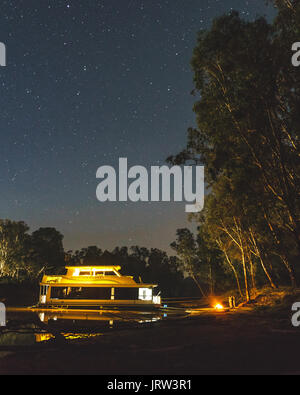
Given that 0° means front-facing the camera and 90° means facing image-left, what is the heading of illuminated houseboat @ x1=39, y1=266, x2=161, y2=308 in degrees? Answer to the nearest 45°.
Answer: approximately 270°
